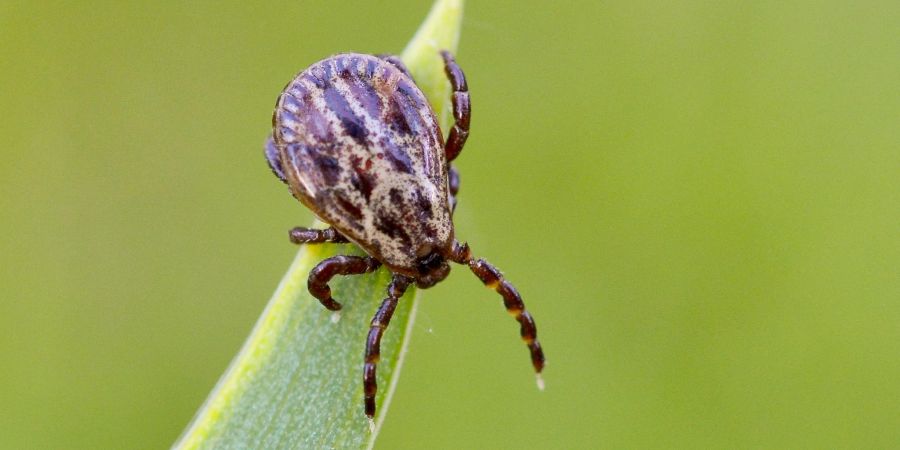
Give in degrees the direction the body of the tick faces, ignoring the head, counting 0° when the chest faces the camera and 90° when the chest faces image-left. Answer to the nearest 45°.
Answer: approximately 315°
